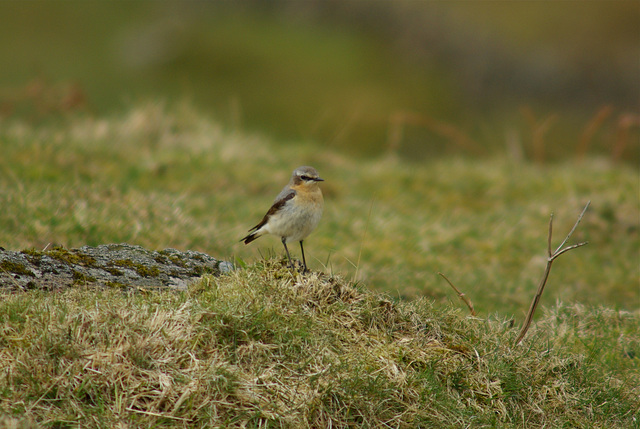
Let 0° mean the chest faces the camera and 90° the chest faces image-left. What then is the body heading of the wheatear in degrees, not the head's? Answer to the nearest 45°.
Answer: approximately 315°
